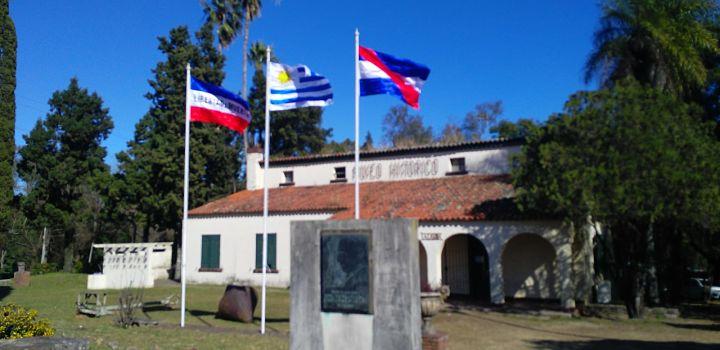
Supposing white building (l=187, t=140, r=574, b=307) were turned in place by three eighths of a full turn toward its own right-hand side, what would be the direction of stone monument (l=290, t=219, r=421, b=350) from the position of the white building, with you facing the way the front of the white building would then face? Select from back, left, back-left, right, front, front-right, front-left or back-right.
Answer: back

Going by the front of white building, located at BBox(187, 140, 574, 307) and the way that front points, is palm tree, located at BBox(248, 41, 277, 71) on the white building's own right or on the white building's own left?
on the white building's own right

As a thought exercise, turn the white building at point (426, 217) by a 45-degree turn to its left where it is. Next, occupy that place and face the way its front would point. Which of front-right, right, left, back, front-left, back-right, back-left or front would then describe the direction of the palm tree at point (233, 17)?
back-right

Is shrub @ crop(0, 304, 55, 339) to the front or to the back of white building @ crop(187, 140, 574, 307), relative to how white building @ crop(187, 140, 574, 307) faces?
to the front

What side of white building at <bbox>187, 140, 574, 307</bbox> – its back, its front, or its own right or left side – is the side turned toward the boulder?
front

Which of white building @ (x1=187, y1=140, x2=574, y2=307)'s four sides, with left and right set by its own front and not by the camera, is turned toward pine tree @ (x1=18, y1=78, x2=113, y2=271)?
right

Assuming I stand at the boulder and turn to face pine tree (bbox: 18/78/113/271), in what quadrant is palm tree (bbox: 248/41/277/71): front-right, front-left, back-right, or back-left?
front-right

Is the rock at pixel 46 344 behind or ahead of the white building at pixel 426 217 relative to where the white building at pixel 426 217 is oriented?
ahead

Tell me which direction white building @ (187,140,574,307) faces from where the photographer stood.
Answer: facing the viewer and to the left of the viewer

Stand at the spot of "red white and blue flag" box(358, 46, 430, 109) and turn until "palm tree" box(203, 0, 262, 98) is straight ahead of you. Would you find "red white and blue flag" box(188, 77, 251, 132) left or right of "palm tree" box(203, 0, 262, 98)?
left

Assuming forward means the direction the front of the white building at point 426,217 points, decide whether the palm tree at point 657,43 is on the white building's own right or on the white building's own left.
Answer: on the white building's own left

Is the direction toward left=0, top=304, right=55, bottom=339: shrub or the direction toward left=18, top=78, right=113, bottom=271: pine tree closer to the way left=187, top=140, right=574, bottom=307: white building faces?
the shrub

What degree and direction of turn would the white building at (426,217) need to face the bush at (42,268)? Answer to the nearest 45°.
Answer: approximately 90° to its right

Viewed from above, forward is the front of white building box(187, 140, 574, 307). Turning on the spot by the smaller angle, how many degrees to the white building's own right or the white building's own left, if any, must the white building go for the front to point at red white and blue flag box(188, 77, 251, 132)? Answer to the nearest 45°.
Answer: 0° — it already faces it

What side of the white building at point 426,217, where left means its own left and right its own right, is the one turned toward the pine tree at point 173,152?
right
